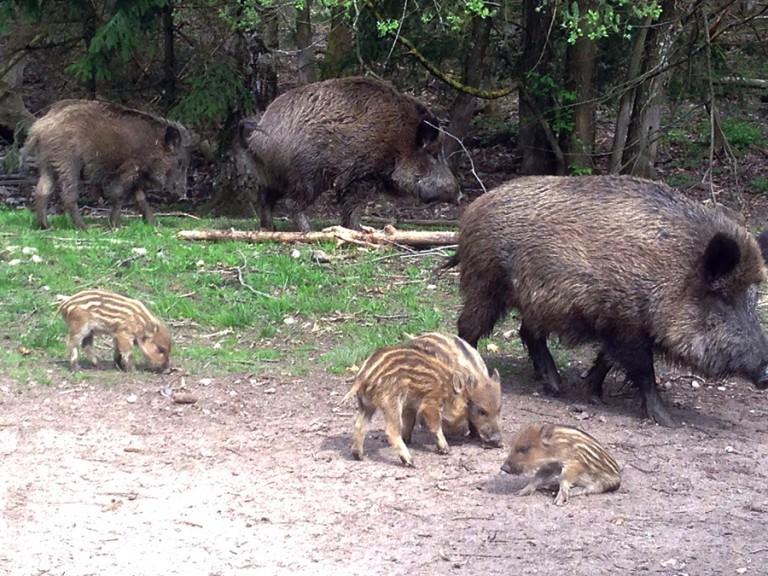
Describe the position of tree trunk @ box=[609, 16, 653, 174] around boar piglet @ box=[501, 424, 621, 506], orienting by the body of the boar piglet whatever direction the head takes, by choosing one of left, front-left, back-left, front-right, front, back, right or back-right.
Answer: right

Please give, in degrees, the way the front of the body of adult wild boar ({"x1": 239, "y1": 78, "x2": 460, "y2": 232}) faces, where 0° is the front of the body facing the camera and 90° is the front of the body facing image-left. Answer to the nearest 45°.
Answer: approximately 270°

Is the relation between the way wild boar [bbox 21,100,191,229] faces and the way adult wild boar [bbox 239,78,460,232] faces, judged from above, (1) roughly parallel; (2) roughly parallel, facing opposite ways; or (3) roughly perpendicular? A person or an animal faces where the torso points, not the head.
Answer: roughly parallel

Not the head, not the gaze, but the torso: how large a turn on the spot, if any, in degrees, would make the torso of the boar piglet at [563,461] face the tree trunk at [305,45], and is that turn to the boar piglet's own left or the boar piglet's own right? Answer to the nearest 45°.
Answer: approximately 90° to the boar piglet's own right

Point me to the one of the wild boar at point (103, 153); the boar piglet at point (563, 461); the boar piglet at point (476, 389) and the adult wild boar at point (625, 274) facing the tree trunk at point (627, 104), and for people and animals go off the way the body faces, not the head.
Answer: the wild boar

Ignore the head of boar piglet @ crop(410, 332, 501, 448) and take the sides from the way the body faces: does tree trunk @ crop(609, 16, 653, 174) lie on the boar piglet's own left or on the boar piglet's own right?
on the boar piglet's own left

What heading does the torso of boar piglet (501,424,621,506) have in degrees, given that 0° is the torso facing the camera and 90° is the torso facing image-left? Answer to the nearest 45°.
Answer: approximately 90°

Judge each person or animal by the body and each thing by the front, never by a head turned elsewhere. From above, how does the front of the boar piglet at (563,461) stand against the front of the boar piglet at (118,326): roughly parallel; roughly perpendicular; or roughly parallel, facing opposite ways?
roughly parallel, facing opposite ways

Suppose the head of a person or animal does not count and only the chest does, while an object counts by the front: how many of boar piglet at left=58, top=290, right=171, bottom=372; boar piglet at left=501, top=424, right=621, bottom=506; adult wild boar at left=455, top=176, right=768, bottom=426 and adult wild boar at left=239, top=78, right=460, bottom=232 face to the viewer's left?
1

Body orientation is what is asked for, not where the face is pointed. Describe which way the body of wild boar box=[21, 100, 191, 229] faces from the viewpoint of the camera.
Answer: to the viewer's right

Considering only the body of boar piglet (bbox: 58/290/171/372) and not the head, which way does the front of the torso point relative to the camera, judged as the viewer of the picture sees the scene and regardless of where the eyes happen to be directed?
to the viewer's right

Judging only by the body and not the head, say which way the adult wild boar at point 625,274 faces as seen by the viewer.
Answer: to the viewer's right

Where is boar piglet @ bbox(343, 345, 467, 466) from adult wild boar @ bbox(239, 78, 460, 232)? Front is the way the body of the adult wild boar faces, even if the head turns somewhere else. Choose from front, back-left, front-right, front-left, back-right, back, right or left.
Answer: right

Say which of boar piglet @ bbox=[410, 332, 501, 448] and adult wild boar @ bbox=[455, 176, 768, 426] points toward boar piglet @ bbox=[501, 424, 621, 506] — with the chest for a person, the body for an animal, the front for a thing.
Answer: boar piglet @ bbox=[410, 332, 501, 448]

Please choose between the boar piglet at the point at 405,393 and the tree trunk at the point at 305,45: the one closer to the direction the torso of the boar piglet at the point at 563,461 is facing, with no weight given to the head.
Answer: the boar piglet
